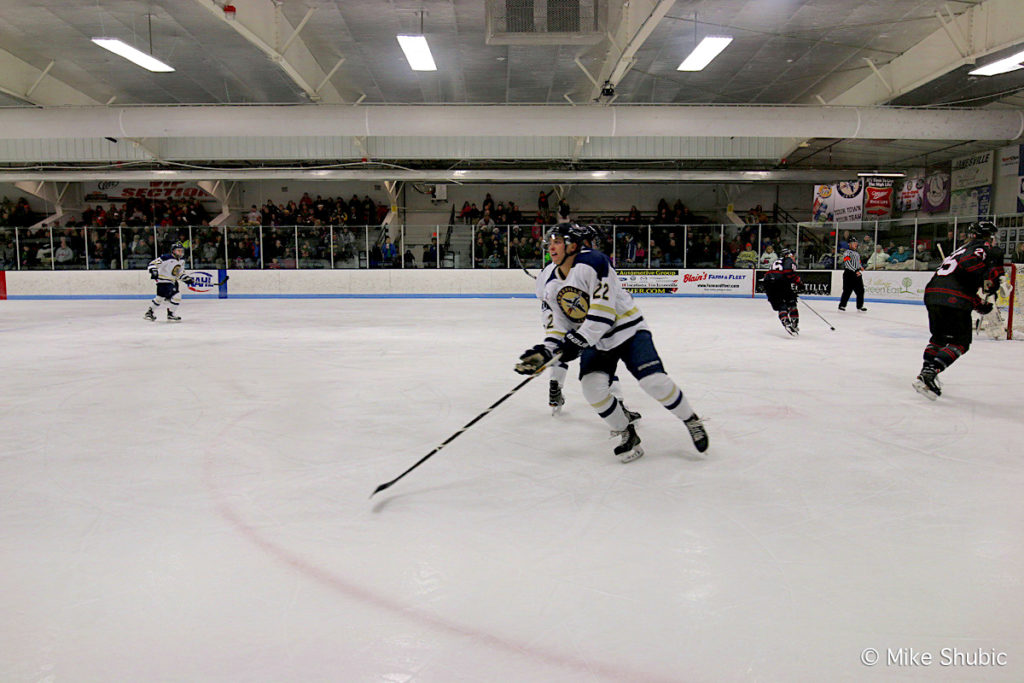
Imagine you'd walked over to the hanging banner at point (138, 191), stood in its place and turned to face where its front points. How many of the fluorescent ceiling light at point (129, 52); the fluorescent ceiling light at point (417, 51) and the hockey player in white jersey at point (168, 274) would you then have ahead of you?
3

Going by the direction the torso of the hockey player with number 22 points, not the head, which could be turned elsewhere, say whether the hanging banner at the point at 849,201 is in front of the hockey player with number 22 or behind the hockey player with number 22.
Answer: behind

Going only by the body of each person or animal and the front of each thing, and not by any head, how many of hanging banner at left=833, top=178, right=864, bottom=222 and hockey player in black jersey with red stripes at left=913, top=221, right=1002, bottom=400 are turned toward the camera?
1

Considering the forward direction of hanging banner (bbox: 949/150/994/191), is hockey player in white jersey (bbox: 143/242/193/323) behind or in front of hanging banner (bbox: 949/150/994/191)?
in front

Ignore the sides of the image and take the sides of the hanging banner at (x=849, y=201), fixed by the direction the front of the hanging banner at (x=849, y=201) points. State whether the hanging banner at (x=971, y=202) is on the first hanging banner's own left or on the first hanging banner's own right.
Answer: on the first hanging banner's own left

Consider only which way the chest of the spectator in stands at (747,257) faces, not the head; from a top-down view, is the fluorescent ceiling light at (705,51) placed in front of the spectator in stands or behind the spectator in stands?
in front

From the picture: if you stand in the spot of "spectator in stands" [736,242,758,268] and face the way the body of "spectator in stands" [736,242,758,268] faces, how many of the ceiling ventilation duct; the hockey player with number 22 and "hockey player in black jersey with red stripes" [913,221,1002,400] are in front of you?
3
